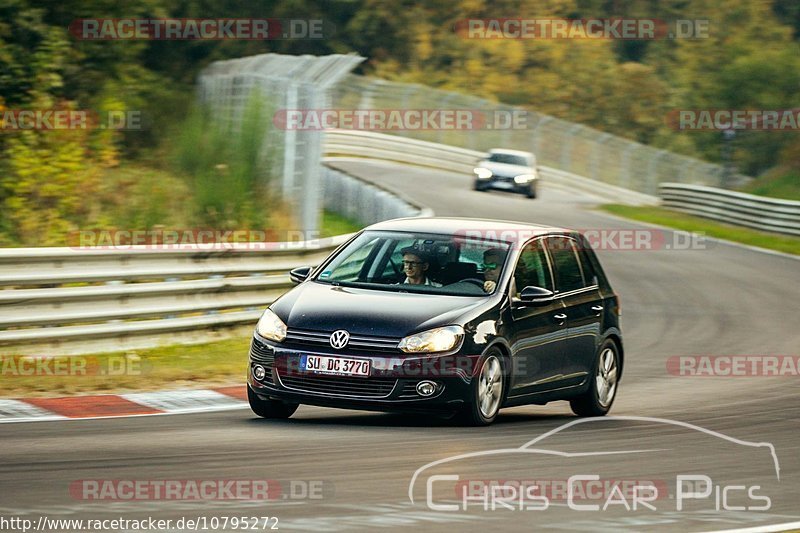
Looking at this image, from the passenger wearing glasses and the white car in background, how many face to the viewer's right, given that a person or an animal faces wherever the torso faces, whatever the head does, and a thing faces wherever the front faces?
0

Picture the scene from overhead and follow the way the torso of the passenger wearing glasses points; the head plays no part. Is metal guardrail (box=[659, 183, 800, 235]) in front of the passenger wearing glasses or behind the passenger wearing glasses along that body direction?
behind

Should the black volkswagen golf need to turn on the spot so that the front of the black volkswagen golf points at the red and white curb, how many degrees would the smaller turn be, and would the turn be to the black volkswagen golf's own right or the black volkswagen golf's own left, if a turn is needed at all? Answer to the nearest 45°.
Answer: approximately 45° to the black volkswagen golf's own right

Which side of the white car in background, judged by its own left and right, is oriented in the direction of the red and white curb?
front

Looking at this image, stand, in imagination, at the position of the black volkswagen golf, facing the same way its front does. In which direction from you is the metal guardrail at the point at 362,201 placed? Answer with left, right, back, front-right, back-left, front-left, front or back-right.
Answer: back-right

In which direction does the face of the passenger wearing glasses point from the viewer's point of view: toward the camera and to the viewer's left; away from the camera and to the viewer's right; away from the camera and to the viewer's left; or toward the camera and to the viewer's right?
toward the camera and to the viewer's left

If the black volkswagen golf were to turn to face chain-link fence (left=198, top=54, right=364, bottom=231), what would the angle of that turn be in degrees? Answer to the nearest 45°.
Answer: approximately 135° to its right

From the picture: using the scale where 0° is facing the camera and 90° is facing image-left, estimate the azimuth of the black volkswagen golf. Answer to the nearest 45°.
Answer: approximately 45°

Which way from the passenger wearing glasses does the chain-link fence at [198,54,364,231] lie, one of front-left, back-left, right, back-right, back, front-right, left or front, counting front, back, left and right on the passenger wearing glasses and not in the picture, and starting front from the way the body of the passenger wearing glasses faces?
back-right

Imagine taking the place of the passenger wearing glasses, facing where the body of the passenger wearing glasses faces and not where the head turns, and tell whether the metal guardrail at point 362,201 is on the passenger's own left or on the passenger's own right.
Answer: on the passenger's own right

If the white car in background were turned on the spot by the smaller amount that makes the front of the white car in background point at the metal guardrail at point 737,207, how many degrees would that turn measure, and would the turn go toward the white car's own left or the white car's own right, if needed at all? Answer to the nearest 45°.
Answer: approximately 45° to the white car's own left

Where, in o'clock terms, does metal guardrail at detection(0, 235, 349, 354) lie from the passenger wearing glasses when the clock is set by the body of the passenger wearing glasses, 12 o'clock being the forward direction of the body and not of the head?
The metal guardrail is roughly at 3 o'clock from the passenger wearing glasses.

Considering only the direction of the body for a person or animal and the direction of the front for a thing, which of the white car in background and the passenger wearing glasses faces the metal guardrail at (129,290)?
the white car in background

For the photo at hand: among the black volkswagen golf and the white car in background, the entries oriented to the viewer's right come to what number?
0
